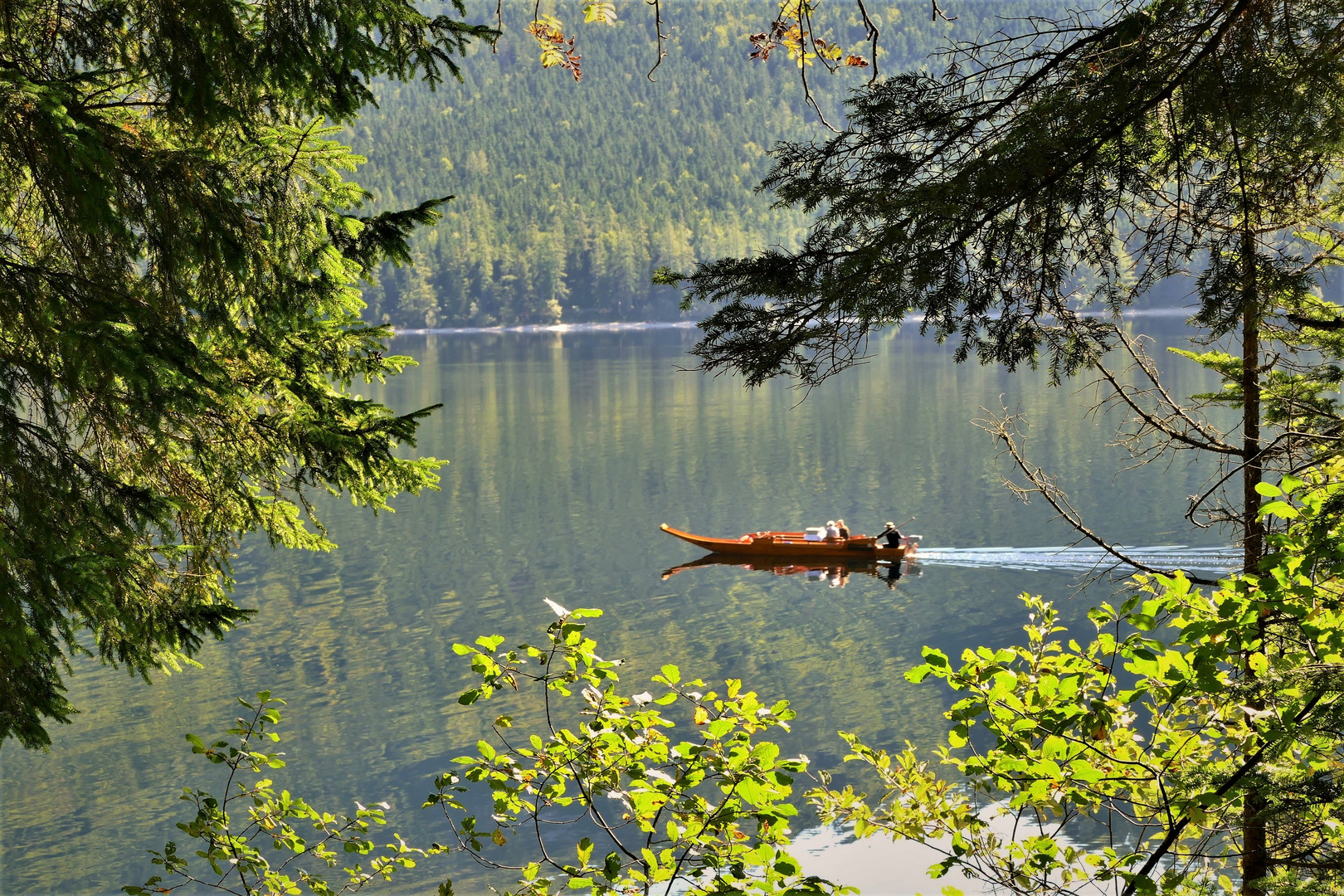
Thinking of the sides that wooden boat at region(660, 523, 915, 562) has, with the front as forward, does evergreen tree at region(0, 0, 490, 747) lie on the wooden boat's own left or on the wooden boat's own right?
on the wooden boat's own left

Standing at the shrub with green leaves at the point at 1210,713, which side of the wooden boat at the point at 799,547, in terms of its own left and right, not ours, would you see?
left

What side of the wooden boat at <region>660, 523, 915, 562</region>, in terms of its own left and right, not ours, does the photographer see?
left

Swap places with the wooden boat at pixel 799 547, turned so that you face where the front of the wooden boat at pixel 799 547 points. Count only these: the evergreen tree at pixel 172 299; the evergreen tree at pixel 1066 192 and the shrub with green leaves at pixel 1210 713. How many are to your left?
3

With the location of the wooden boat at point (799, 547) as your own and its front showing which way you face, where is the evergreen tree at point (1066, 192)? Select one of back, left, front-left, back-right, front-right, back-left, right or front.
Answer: left
